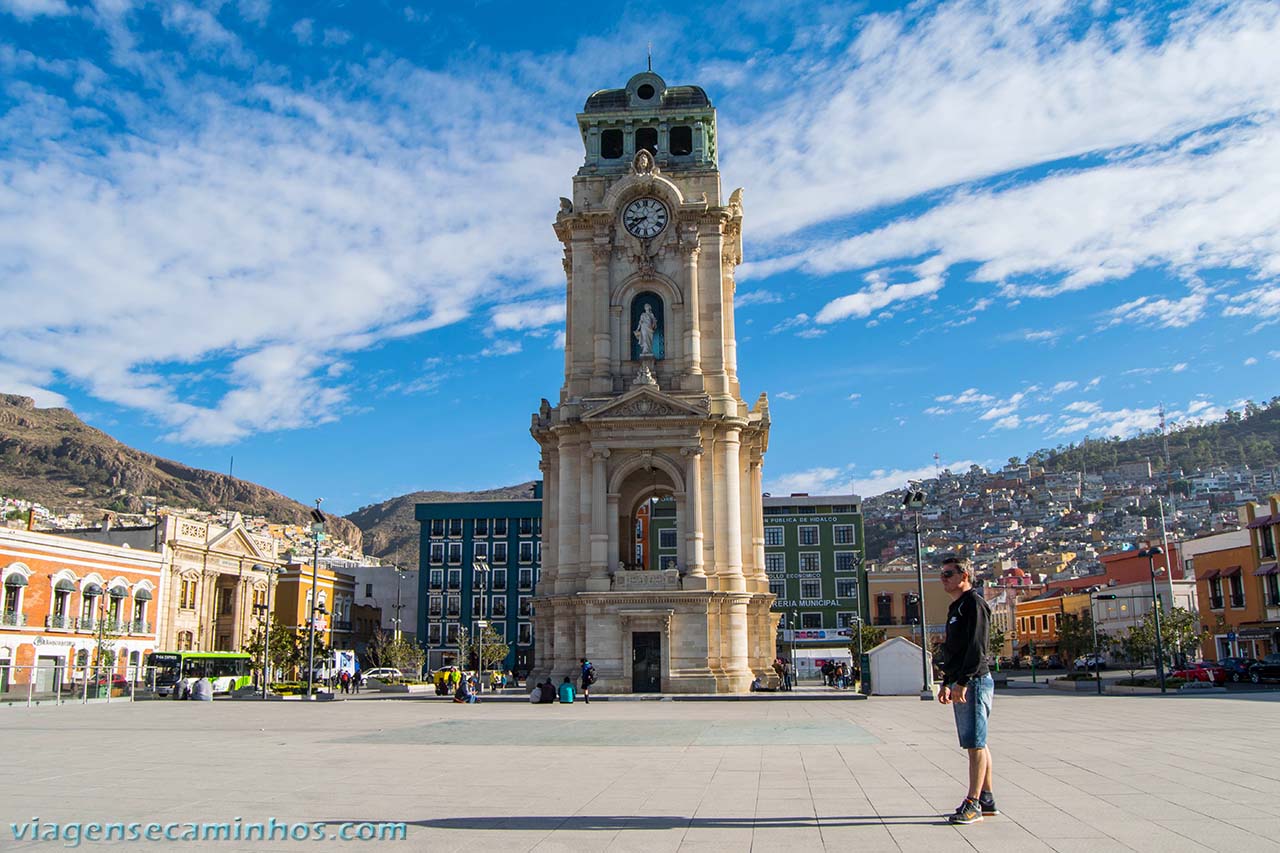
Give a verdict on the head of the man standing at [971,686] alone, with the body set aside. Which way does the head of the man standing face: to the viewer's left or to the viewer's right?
to the viewer's left

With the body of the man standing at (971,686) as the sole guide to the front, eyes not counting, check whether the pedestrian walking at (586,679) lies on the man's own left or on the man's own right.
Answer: on the man's own right

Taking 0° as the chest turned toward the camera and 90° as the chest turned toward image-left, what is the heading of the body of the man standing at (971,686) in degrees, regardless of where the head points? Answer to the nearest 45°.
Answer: approximately 90°
